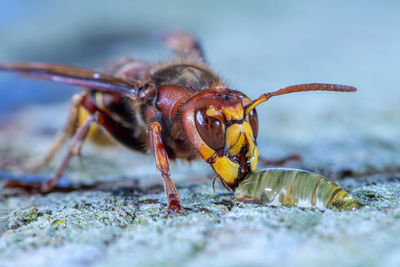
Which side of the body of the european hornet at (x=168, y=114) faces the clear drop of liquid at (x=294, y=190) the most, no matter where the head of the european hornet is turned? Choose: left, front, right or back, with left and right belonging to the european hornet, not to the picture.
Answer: front

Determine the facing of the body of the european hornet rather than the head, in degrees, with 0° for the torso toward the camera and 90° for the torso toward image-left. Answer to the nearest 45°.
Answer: approximately 315°
